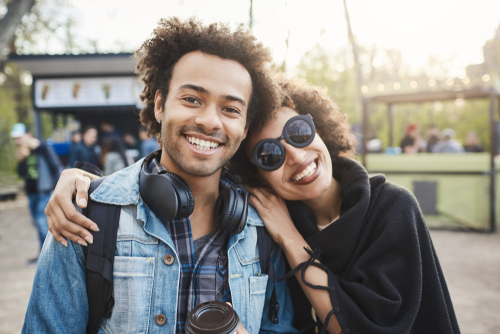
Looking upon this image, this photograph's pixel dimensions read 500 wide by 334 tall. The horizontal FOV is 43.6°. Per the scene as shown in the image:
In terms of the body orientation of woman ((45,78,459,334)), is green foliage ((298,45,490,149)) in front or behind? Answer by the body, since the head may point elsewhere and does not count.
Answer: behind

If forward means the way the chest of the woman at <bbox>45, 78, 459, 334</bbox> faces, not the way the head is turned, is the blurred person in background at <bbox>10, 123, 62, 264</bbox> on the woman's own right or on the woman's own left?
on the woman's own right

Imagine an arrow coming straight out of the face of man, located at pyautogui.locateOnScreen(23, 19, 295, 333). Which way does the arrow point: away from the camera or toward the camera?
toward the camera

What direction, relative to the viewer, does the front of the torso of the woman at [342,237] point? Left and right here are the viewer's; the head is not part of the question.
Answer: facing the viewer and to the left of the viewer

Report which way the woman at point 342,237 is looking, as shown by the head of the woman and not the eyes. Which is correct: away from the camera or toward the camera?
toward the camera

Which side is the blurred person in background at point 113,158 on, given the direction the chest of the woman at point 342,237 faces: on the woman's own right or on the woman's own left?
on the woman's own right

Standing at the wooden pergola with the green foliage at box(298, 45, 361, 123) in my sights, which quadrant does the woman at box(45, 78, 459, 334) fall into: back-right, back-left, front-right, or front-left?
back-left
